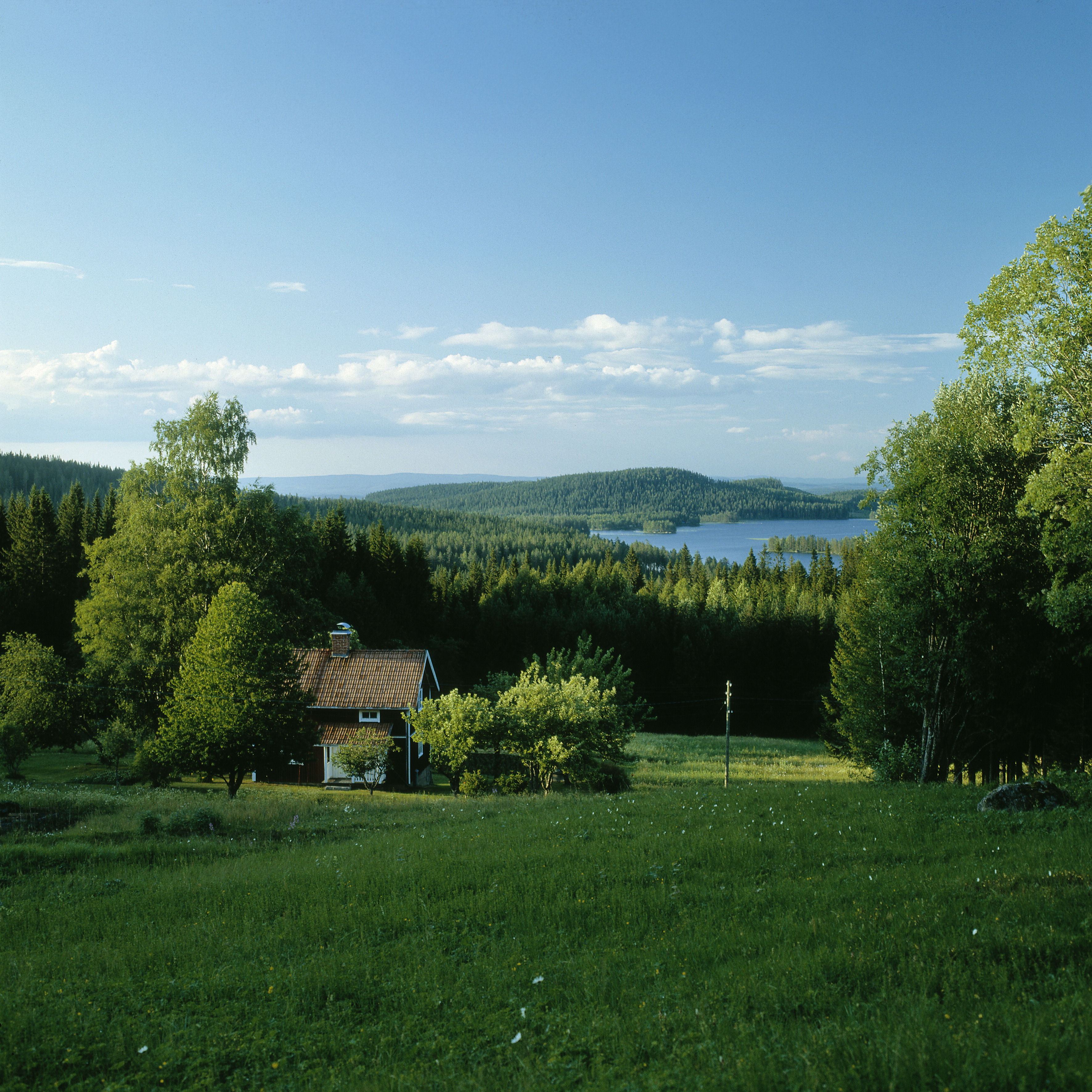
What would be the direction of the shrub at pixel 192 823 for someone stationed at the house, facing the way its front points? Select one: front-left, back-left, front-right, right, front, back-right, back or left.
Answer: front

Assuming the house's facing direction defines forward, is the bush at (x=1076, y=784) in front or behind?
in front

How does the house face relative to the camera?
toward the camera

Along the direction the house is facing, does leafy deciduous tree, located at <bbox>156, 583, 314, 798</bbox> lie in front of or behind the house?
in front

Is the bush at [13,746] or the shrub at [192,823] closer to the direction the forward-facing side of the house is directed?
the shrub

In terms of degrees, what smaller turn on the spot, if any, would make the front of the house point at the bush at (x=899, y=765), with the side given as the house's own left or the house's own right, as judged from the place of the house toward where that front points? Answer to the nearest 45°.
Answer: approximately 45° to the house's own left
